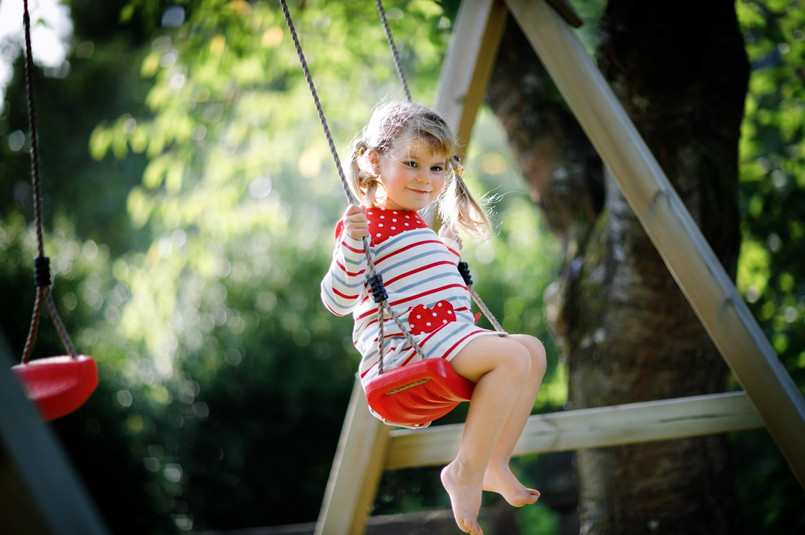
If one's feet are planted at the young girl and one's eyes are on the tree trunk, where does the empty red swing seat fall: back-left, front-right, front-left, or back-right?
back-left

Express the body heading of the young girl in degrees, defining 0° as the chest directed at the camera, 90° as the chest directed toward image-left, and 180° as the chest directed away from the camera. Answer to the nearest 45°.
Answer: approximately 315°

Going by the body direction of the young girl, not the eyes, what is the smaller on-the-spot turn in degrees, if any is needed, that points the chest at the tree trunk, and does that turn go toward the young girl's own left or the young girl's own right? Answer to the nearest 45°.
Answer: approximately 90° to the young girl's own left

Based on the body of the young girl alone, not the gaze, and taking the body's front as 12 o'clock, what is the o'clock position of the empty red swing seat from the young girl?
The empty red swing seat is roughly at 5 o'clock from the young girl.
